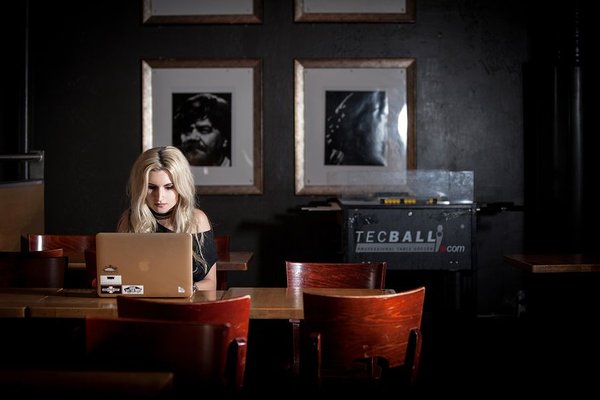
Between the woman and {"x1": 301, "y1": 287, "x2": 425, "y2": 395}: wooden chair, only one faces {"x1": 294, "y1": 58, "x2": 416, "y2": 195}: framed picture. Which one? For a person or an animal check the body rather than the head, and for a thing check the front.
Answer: the wooden chair

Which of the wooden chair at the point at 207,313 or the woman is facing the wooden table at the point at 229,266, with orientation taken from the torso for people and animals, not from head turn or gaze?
the wooden chair

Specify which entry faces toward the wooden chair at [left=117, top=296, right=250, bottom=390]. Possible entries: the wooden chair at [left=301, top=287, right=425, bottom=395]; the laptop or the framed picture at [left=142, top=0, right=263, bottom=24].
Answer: the framed picture

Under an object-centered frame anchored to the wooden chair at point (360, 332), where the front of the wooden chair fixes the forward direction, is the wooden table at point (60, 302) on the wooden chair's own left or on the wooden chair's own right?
on the wooden chair's own left

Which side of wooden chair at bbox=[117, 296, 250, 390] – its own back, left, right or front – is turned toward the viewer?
back

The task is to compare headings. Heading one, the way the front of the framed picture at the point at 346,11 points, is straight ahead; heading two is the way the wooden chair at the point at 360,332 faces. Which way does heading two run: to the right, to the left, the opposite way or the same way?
the opposite way

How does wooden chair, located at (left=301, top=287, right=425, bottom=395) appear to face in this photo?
away from the camera

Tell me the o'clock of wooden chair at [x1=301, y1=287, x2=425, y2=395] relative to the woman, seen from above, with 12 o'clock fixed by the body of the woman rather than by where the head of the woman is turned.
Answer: The wooden chair is roughly at 11 o'clock from the woman.

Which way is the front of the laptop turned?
away from the camera
